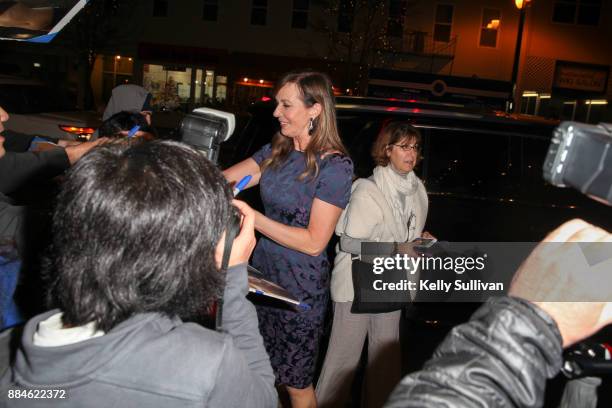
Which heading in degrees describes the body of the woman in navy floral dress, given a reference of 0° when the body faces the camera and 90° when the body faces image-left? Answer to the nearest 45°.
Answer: approximately 45°

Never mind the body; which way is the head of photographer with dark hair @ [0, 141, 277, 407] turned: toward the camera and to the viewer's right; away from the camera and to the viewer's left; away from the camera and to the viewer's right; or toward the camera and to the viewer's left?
away from the camera and to the viewer's right

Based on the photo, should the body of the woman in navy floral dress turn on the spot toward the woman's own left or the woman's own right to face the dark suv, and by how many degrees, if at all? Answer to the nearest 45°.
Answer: approximately 180°
